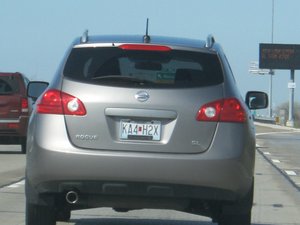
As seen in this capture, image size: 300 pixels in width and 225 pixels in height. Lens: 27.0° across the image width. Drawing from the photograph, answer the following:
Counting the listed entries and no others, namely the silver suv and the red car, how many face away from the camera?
2

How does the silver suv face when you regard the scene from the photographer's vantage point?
facing away from the viewer

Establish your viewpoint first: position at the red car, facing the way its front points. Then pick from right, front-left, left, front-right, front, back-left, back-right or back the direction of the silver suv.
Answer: back

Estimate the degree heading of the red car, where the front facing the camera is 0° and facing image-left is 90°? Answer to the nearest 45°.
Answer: approximately 180°

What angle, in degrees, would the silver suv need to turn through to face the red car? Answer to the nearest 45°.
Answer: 0° — it already faces it

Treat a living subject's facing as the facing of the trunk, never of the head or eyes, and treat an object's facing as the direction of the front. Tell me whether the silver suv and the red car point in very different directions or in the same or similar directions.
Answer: same or similar directions
